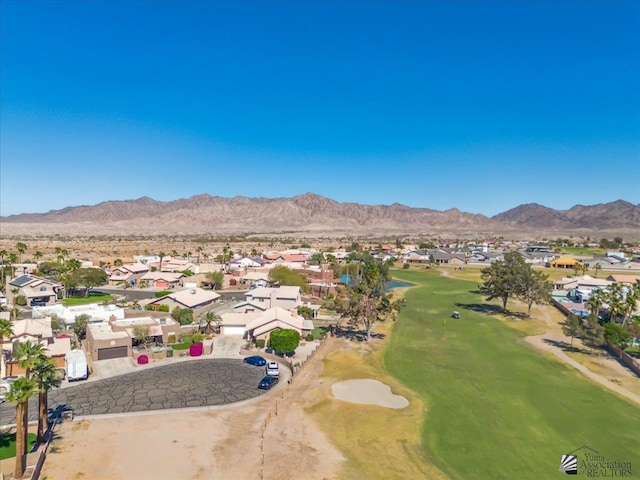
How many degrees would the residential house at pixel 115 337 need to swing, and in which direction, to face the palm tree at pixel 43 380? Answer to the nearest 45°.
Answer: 0° — it already faces it

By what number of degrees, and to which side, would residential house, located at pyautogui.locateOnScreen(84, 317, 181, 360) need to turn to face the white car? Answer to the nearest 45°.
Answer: approximately 45° to its left

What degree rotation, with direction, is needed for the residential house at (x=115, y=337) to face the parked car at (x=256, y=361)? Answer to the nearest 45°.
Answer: approximately 45° to its left

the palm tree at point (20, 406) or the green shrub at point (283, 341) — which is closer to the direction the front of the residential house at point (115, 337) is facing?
the palm tree

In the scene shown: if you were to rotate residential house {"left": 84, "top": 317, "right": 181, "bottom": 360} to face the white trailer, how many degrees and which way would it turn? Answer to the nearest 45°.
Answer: approximately 45° to its right

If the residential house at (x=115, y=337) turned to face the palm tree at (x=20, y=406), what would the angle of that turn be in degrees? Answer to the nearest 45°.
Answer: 0° — it already faces it

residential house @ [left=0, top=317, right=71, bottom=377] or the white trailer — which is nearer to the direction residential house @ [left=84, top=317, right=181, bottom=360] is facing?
the white trailer

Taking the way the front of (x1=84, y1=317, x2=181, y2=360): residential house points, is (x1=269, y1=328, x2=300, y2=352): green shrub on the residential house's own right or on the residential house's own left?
on the residential house's own left

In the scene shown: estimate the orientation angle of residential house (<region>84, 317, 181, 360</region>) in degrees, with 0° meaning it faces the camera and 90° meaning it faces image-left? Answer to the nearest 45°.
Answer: approximately 0°
